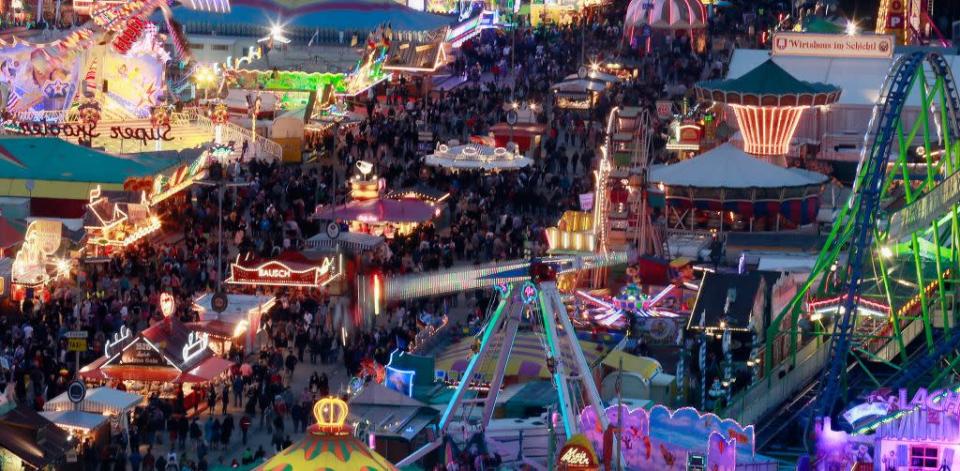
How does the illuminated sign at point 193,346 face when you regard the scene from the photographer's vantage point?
facing the viewer and to the right of the viewer

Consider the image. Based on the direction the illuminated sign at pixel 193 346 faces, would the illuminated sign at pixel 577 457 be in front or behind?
in front

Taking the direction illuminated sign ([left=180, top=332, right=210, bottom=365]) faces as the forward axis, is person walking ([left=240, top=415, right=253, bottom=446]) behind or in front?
in front

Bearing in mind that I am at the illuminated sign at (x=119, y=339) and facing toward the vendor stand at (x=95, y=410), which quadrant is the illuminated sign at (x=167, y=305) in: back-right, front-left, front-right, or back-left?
back-left

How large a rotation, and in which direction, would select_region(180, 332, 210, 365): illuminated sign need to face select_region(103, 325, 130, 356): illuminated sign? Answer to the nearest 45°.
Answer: approximately 135° to its right

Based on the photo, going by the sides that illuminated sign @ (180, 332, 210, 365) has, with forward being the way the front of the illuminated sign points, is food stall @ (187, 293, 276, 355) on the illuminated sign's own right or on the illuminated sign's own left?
on the illuminated sign's own left
